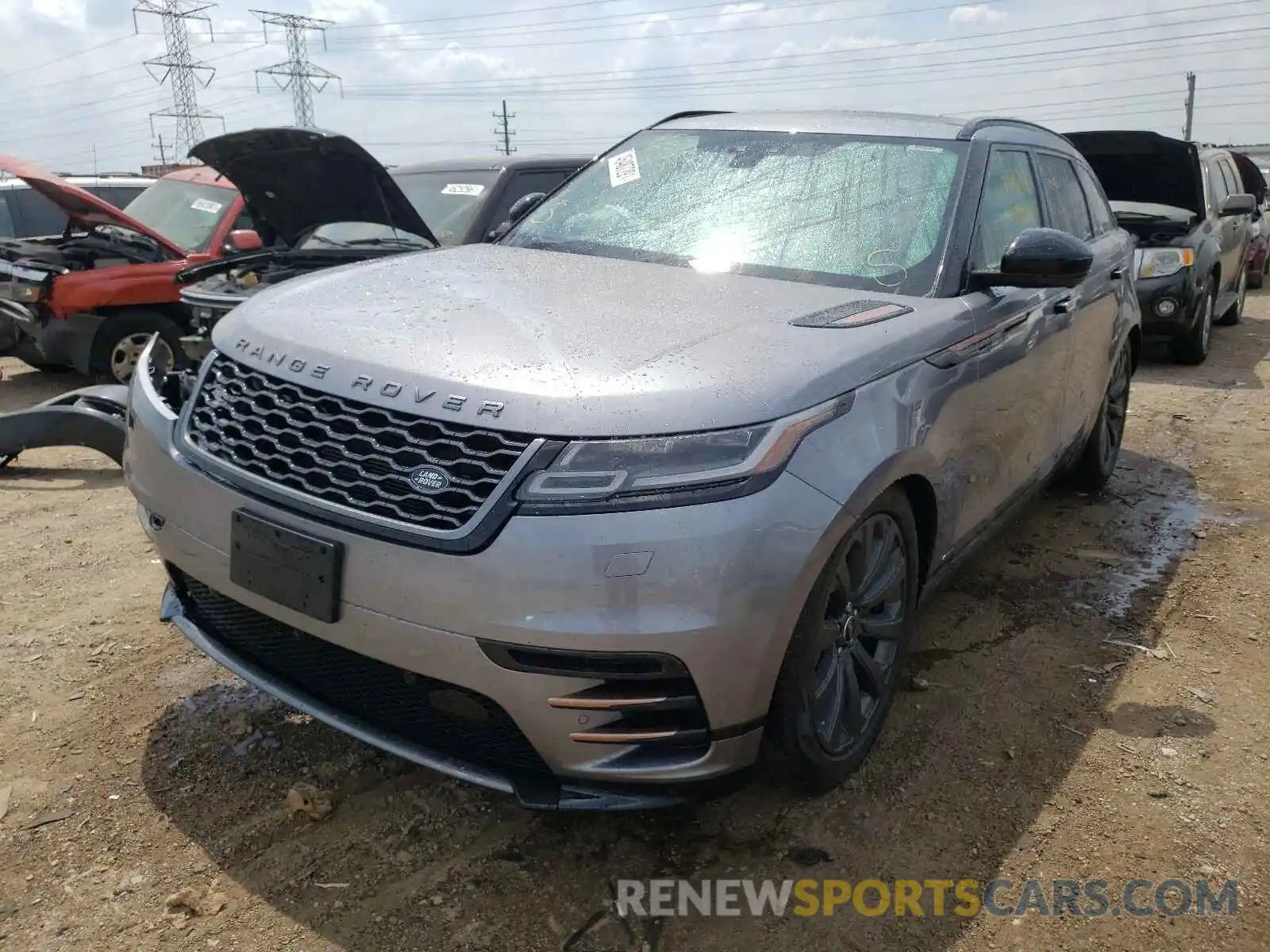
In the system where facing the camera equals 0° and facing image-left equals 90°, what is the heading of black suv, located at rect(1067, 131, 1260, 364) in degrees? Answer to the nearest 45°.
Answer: approximately 45°

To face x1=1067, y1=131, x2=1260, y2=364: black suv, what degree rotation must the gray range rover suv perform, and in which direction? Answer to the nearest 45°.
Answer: approximately 180°

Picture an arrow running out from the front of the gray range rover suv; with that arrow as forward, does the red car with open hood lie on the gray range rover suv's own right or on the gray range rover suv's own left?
on the gray range rover suv's own right

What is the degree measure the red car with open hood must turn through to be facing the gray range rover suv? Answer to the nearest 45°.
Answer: approximately 45° to its left

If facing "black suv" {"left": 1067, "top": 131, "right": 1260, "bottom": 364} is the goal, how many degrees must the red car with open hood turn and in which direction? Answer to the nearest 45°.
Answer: approximately 135° to its left

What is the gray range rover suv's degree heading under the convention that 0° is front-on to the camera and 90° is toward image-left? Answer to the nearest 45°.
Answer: approximately 45°
